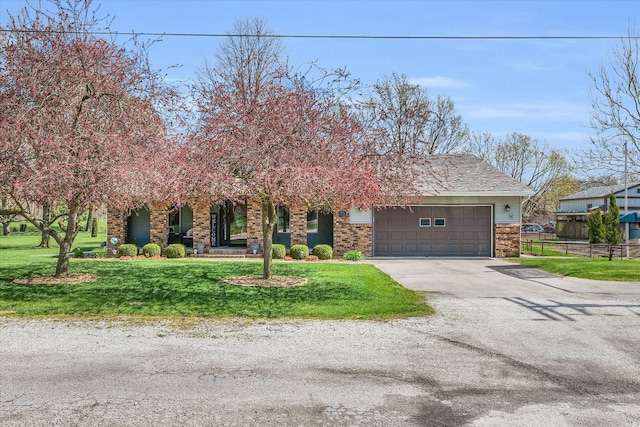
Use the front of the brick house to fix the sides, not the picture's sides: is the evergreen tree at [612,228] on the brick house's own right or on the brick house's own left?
on the brick house's own left

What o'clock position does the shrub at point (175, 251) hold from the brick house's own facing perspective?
The shrub is roughly at 3 o'clock from the brick house.

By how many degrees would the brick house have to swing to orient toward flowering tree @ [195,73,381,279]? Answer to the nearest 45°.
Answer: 0° — it already faces it

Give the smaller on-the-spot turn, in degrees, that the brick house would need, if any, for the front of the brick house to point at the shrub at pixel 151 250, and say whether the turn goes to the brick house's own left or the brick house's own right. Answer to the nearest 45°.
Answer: approximately 90° to the brick house's own right

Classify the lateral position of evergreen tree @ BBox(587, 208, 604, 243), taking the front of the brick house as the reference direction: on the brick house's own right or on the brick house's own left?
on the brick house's own left

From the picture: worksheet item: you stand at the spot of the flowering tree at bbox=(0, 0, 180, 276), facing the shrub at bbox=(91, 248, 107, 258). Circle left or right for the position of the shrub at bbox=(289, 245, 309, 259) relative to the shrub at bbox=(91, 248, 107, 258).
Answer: right

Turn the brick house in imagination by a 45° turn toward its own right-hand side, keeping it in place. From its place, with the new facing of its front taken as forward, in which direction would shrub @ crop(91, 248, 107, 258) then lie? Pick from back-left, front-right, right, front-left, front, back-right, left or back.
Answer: front-right

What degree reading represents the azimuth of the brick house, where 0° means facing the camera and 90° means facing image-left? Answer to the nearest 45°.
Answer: approximately 0°
